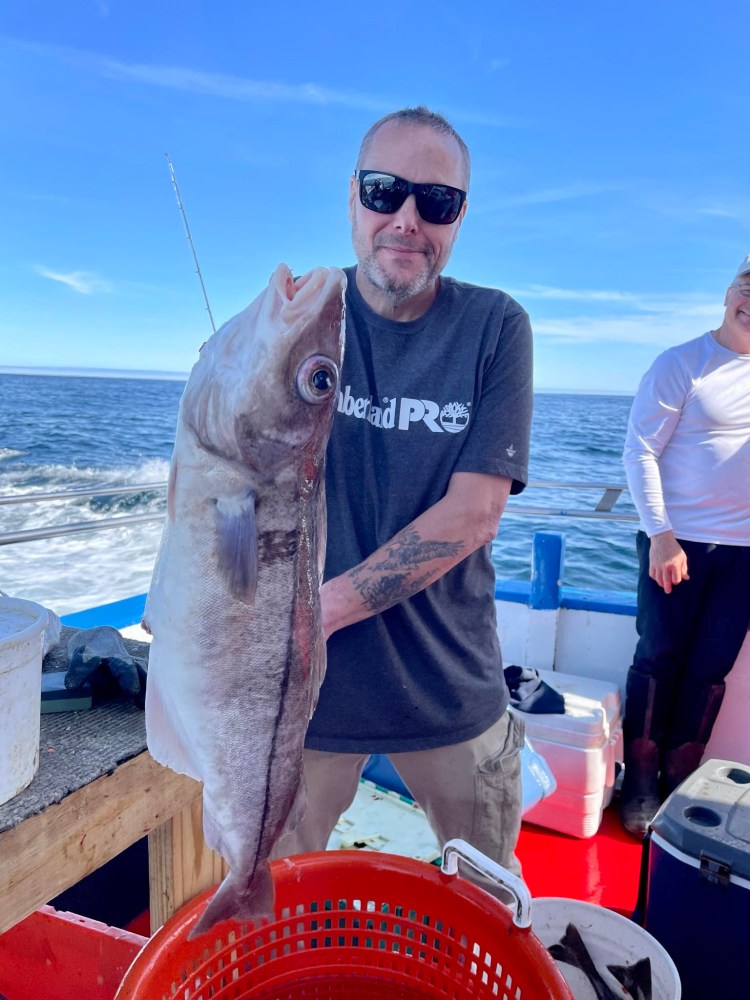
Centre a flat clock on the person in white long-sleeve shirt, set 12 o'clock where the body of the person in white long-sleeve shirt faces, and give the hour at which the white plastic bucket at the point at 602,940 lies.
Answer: The white plastic bucket is roughly at 12 o'clock from the person in white long-sleeve shirt.

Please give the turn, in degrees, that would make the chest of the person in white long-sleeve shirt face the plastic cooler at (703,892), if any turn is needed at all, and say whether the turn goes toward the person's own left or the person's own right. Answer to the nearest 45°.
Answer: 0° — they already face it

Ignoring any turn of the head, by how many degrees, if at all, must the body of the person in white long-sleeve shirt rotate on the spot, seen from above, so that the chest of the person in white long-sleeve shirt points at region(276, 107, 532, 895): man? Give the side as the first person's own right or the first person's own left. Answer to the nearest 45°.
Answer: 0° — they already face them

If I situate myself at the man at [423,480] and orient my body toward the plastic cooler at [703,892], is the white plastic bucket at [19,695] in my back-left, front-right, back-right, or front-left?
back-right

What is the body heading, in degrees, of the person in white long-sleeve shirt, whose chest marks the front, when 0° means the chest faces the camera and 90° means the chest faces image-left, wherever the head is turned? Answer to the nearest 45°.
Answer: approximately 0°

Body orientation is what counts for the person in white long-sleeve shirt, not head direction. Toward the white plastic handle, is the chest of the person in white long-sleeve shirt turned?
yes
